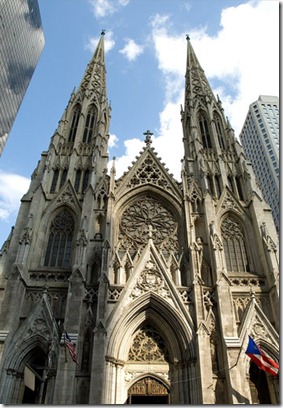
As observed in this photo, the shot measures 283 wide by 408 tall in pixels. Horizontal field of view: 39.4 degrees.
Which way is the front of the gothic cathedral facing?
toward the camera
